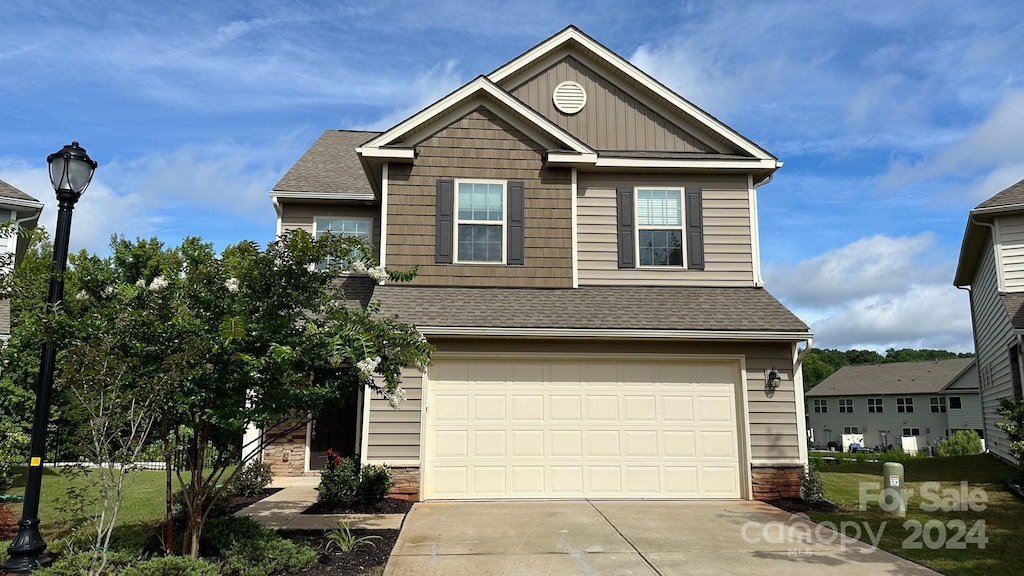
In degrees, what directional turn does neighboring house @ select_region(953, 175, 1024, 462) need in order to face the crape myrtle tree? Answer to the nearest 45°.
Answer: approximately 45° to its right

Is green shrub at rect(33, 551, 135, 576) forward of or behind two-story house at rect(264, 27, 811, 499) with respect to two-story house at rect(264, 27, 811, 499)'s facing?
forward

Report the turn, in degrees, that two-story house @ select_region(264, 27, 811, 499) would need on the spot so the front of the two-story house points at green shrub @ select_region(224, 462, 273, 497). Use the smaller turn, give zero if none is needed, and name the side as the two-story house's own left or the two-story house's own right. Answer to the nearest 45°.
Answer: approximately 90° to the two-story house's own right

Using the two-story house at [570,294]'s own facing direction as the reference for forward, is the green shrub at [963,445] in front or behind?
behind

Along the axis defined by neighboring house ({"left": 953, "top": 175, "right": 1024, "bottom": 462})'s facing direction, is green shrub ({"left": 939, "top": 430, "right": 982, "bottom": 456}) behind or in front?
behind

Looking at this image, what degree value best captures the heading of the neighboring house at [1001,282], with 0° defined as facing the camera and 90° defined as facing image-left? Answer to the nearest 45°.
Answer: approximately 0°

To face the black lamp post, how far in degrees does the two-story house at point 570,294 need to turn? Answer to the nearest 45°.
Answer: approximately 45° to its right

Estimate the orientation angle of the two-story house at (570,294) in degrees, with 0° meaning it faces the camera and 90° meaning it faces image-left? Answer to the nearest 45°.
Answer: approximately 0°

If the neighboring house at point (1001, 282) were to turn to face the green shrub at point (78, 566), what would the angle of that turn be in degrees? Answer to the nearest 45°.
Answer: approximately 45° to its right

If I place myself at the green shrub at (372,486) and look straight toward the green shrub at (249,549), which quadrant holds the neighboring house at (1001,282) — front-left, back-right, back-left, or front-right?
back-left

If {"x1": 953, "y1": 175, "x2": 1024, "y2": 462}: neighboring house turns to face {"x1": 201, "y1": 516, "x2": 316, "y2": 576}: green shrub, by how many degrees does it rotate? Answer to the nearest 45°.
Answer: approximately 45° to its right

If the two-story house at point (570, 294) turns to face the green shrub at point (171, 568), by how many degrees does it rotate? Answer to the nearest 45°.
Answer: approximately 45° to its right

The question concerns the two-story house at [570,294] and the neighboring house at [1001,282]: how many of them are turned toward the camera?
2
